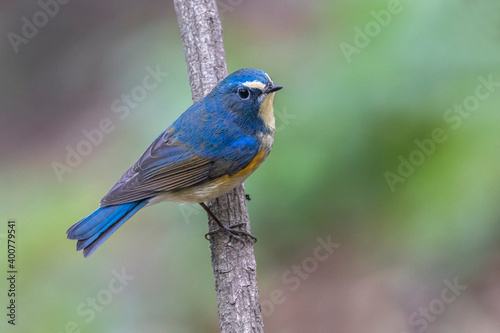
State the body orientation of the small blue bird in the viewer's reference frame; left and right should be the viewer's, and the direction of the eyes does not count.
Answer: facing to the right of the viewer
